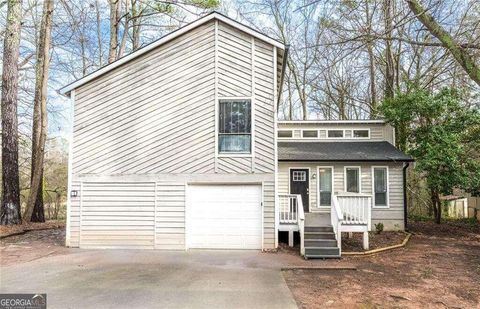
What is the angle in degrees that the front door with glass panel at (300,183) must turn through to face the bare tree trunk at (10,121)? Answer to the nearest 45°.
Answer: approximately 90° to its right

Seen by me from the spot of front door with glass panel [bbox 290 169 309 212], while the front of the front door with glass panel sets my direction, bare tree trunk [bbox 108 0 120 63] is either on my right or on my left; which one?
on my right

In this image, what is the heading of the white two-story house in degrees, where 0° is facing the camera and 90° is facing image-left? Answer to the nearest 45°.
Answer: approximately 0°

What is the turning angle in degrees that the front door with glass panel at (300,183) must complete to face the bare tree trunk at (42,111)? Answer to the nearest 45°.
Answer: approximately 90° to its right
